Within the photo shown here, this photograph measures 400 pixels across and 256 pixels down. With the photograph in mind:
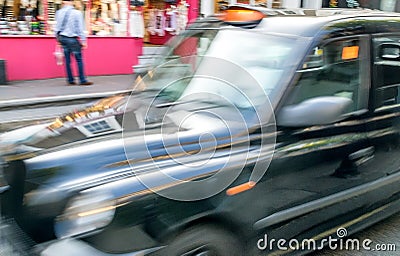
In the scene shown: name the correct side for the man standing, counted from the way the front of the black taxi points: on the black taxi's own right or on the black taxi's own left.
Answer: on the black taxi's own right

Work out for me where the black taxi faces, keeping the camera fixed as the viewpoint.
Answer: facing the viewer and to the left of the viewer
